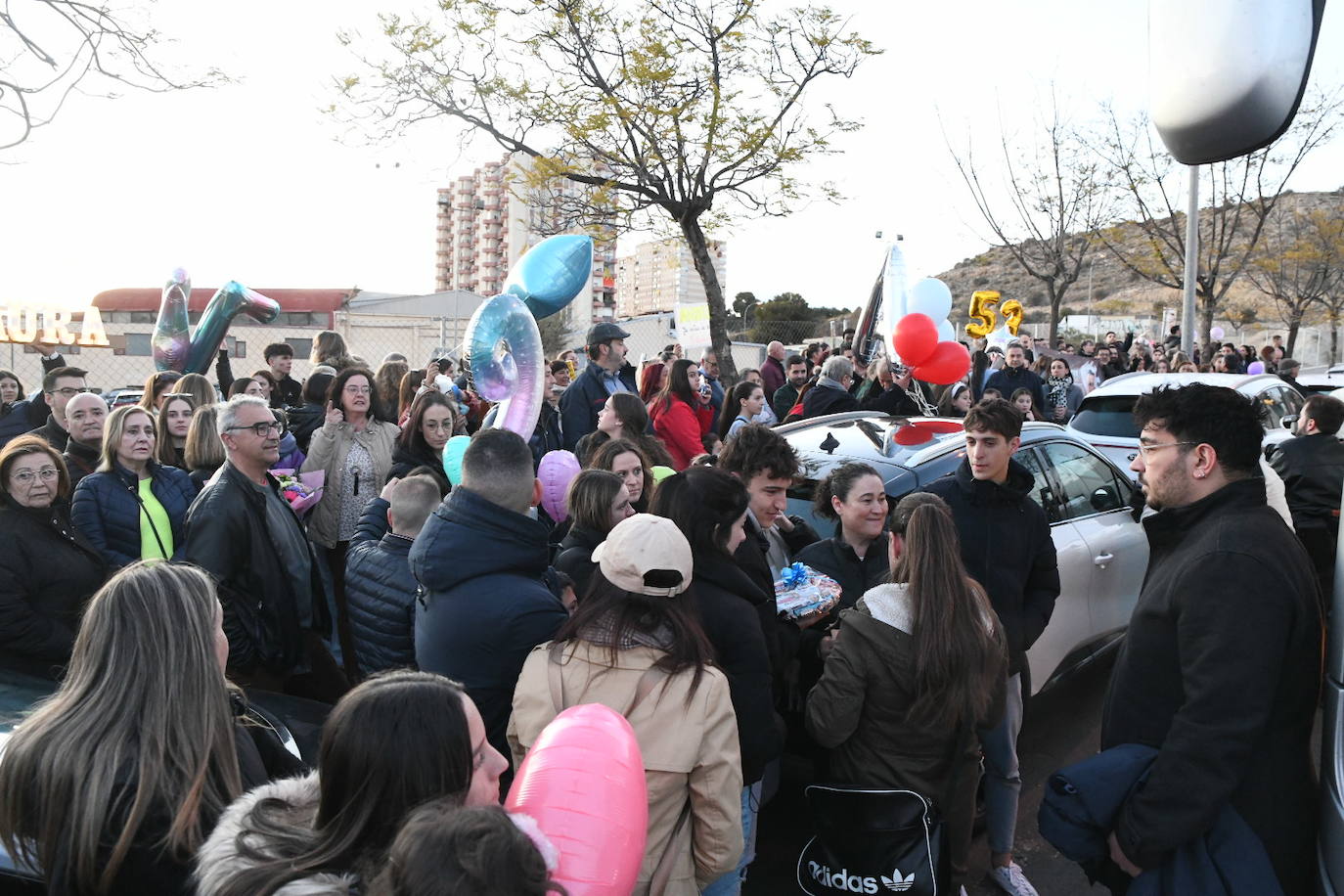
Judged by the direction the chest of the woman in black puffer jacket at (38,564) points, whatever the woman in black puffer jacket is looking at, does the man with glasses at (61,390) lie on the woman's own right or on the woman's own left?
on the woman's own left

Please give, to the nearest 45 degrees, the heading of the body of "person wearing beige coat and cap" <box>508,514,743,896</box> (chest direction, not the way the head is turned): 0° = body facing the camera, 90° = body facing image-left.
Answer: approximately 180°

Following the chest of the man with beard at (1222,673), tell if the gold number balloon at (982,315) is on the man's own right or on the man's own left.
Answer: on the man's own right

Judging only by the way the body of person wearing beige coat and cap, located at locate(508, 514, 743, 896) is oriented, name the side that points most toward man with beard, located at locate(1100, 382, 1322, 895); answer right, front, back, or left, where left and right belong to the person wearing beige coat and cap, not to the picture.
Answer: right

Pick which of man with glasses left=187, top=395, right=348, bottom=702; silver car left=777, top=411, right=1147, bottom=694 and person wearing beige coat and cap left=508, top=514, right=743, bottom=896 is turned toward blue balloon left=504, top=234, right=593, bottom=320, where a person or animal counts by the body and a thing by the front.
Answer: the person wearing beige coat and cap

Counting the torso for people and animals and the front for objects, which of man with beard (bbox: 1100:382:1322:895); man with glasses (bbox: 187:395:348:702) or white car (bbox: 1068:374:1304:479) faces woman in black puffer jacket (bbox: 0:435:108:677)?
the man with beard

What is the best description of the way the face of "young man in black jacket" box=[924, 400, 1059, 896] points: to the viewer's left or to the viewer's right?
to the viewer's left

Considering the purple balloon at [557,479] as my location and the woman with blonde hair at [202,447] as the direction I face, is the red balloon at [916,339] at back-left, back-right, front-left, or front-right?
back-right

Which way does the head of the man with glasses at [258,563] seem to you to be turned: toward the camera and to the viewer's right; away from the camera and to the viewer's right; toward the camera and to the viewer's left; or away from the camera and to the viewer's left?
toward the camera and to the viewer's right
